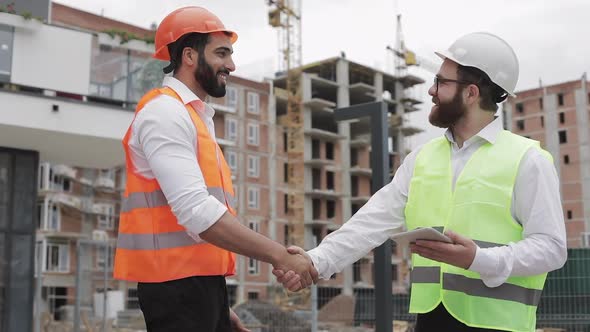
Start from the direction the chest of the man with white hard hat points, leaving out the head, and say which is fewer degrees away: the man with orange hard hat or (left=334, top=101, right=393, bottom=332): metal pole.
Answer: the man with orange hard hat

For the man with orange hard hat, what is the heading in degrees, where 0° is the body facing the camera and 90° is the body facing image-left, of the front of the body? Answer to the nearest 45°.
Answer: approximately 270°

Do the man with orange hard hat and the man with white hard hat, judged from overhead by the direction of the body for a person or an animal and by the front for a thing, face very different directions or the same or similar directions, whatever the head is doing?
very different directions

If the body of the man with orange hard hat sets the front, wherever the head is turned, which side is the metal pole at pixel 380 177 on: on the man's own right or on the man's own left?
on the man's own left

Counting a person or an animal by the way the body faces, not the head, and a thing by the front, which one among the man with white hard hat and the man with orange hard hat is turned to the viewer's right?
the man with orange hard hat

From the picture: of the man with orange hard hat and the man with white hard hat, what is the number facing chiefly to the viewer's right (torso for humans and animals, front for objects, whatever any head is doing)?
1

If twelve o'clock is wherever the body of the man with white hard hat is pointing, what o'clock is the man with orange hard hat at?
The man with orange hard hat is roughly at 1 o'clock from the man with white hard hat.

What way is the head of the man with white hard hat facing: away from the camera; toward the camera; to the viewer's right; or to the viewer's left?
to the viewer's left

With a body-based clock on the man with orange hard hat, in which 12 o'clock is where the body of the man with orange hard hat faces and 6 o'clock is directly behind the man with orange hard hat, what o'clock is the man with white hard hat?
The man with white hard hat is roughly at 12 o'clock from the man with orange hard hat.

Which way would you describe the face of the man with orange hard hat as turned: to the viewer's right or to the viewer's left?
to the viewer's right
